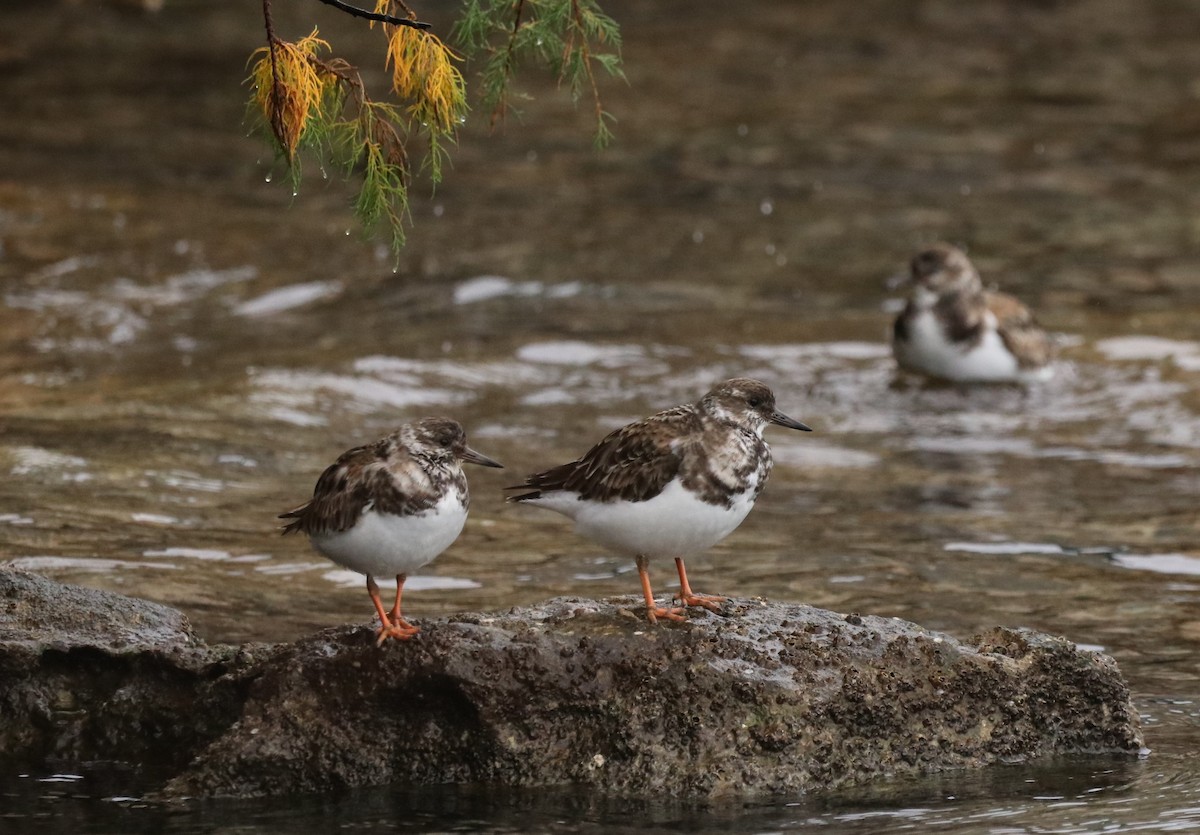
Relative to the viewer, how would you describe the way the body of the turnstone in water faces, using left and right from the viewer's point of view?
facing the viewer and to the left of the viewer

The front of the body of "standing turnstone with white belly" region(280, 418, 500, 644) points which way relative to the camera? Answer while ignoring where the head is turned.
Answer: to the viewer's right

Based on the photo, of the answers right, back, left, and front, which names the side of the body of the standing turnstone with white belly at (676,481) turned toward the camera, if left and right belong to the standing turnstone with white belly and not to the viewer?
right

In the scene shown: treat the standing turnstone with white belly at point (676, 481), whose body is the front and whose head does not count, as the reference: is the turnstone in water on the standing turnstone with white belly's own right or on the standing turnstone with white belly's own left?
on the standing turnstone with white belly's own left

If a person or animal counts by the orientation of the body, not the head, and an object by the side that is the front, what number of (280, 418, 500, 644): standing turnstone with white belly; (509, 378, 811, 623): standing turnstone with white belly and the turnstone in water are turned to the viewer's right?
2

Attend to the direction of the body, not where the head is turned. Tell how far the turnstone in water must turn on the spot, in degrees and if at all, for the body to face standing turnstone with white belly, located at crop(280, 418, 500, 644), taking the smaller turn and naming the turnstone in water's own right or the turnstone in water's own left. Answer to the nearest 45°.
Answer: approximately 45° to the turnstone in water's own left

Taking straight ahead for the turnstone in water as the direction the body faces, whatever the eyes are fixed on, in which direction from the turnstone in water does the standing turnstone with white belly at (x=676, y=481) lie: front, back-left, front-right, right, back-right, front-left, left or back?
front-left

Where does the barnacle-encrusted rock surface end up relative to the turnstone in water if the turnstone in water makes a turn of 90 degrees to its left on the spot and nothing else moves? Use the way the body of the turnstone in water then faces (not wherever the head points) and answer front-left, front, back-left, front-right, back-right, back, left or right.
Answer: front-right

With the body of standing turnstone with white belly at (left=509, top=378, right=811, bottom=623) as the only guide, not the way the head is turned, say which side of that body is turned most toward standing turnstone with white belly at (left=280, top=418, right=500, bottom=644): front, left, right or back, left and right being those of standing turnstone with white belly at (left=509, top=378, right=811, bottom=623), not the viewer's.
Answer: back

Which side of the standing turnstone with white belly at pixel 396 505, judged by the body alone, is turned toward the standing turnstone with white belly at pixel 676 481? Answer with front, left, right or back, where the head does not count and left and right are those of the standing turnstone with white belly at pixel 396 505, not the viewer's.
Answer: front

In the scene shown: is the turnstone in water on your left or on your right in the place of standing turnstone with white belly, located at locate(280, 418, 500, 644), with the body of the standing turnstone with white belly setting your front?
on your left

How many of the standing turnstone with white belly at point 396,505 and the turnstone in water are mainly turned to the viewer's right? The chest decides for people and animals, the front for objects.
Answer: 1
